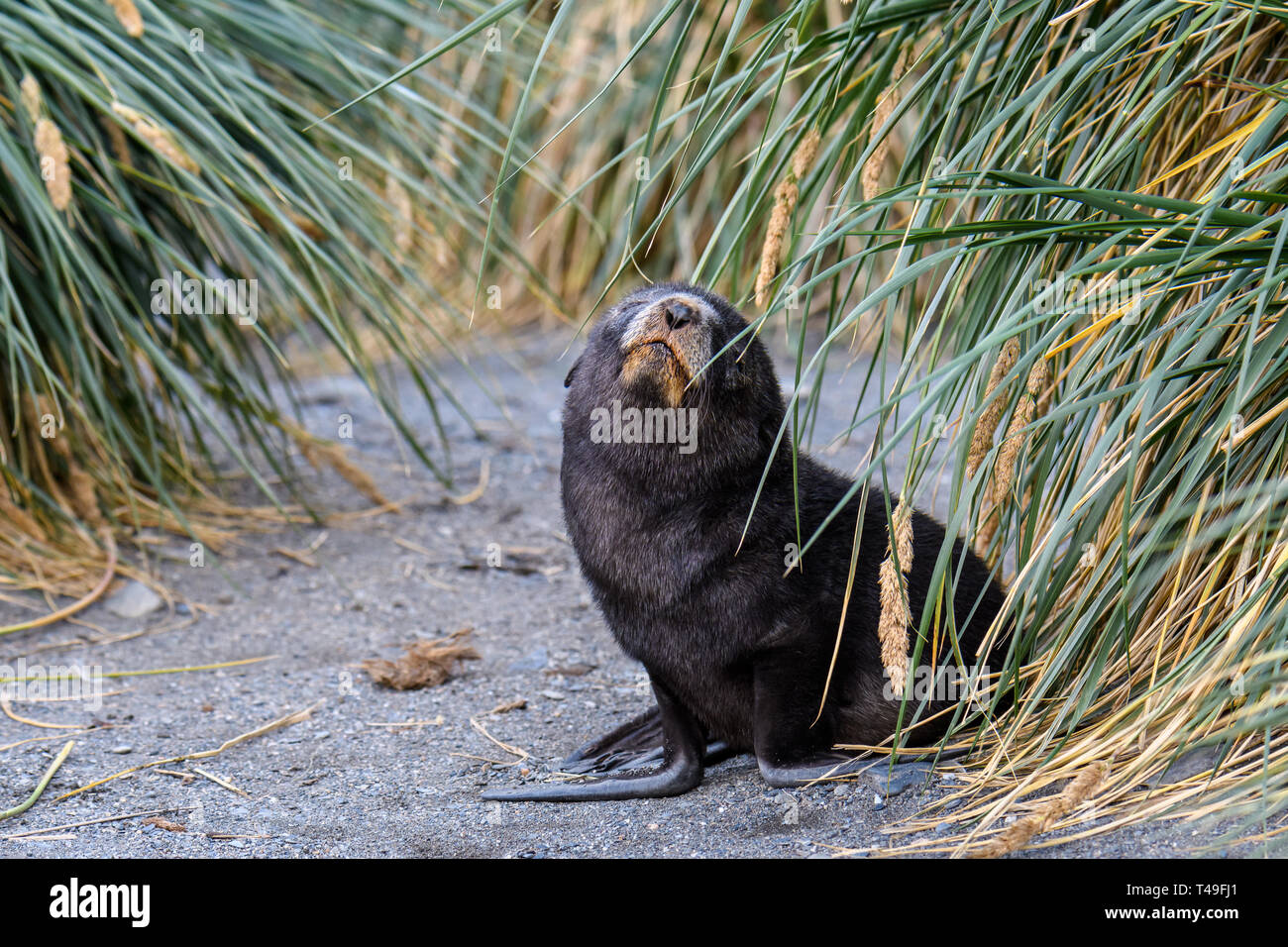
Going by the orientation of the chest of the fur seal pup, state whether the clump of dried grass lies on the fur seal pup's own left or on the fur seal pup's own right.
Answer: on the fur seal pup's own right

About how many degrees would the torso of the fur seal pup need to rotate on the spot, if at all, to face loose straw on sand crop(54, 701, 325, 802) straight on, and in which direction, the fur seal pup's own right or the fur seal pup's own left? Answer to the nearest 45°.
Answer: approximately 45° to the fur seal pup's own right

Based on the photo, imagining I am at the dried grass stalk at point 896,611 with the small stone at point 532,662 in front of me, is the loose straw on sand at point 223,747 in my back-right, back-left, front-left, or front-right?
front-left

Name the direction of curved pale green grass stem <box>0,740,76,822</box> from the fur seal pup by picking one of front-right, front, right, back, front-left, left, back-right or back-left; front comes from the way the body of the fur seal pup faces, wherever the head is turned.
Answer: front-right

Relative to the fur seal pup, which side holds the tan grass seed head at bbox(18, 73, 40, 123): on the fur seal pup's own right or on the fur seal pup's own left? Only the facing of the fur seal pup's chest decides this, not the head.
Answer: on the fur seal pup's own right

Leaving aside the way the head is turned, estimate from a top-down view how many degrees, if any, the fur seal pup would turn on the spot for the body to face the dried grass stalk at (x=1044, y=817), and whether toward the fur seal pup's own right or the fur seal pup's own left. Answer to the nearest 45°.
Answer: approximately 90° to the fur seal pup's own left

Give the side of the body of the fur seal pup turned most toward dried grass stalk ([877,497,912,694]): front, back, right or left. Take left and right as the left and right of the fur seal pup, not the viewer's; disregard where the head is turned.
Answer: left

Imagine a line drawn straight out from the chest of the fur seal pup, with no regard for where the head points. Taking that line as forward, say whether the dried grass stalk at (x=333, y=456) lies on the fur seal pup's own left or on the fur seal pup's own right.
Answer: on the fur seal pup's own right

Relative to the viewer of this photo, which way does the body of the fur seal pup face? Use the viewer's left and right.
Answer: facing the viewer and to the left of the viewer

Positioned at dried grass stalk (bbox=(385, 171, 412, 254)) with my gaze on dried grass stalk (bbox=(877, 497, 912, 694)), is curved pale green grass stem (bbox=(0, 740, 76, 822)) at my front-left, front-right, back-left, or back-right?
front-right

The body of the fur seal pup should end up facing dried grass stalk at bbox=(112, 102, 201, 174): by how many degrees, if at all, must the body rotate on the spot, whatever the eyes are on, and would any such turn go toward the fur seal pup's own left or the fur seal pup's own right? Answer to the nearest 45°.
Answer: approximately 45° to the fur seal pup's own right

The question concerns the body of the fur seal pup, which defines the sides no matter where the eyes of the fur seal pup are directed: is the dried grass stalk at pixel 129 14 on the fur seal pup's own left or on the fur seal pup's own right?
on the fur seal pup's own right
